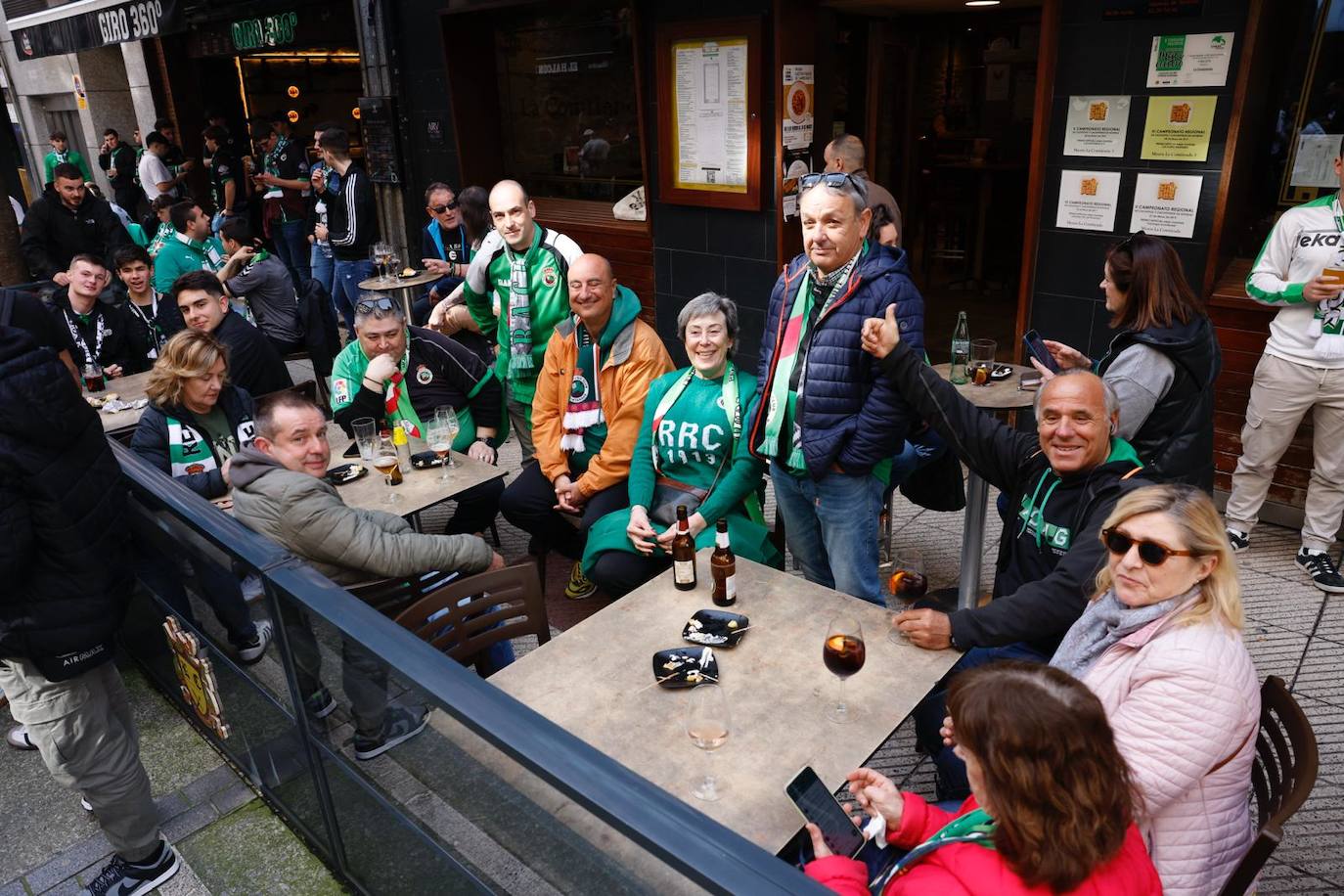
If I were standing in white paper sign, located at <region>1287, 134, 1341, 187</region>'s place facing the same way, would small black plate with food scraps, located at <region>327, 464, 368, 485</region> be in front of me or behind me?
in front

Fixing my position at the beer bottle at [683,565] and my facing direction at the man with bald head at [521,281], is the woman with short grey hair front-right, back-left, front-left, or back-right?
front-right

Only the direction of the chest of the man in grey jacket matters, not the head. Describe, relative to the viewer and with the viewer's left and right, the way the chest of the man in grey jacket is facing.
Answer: facing to the right of the viewer

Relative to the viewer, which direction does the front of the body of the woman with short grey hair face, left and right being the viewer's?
facing the viewer

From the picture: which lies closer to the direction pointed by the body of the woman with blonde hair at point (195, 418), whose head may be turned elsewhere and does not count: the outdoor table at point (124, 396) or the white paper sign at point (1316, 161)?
the white paper sign

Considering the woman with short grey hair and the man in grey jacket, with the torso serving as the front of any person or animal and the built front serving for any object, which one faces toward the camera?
the woman with short grey hair

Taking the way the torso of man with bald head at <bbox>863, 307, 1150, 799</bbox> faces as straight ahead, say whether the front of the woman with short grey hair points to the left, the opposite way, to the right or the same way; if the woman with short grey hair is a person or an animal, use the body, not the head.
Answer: to the left

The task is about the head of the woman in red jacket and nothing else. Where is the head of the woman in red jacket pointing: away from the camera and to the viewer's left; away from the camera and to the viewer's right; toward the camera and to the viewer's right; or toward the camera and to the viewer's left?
away from the camera and to the viewer's left

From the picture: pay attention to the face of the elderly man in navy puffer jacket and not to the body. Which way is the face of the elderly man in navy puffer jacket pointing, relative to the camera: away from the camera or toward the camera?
toward the camera

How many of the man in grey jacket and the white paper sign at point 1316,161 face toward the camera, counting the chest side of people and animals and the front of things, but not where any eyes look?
1

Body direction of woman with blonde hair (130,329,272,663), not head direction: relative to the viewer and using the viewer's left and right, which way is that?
facing the viewer and to the right of the viewer

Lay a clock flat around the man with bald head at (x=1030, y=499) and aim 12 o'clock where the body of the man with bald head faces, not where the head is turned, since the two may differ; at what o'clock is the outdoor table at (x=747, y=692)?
The outdoor table is roughly at 12 o'clock from the man with bald head.

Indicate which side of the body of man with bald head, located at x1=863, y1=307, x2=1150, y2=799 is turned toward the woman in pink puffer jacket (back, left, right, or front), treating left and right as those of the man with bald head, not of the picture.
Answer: left

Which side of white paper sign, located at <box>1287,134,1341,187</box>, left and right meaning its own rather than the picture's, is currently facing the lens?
front

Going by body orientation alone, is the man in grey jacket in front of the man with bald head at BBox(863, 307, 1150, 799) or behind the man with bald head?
in front

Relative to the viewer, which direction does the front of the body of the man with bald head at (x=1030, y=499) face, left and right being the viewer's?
facing the viewer and to the left of the viewer
